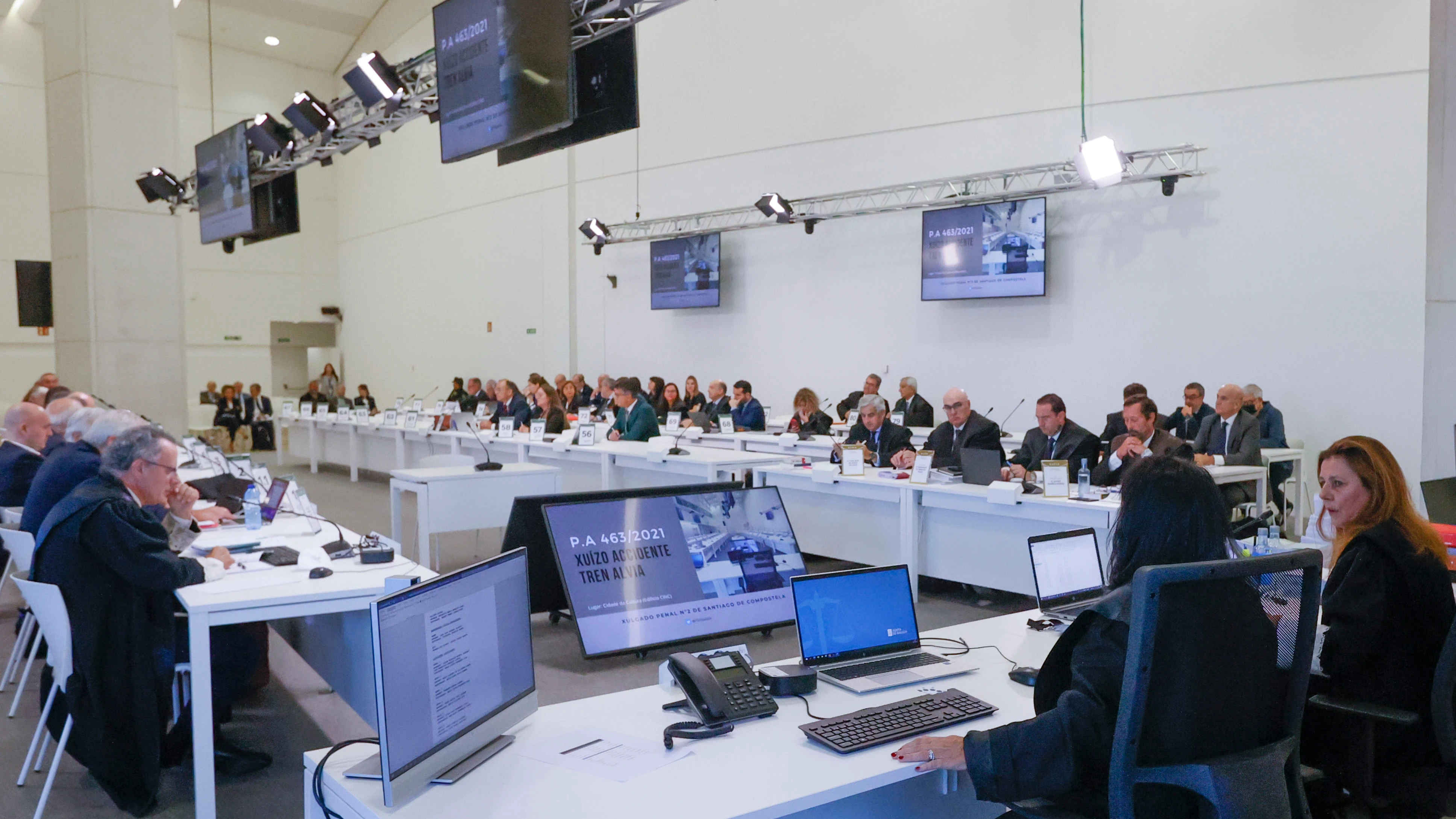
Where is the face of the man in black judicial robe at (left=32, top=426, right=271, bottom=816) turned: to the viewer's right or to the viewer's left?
to the viewer's right

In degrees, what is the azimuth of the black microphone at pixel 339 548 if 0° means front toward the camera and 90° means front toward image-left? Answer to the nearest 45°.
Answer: approximately 90°

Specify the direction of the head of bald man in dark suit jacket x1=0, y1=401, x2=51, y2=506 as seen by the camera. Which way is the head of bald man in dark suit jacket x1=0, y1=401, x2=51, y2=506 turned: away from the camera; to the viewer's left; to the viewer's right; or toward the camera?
to the viewer's right

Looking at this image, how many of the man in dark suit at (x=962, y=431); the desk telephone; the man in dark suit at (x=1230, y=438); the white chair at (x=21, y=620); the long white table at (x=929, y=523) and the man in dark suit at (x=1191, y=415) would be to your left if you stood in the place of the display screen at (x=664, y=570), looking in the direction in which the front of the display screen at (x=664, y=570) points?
4

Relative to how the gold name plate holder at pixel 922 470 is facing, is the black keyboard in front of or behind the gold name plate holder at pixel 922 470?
in front

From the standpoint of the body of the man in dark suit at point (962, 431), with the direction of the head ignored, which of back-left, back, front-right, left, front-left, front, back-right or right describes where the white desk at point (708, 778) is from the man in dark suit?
front-left

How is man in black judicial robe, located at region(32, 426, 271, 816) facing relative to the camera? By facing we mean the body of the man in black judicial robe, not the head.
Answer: to the viewer's right
